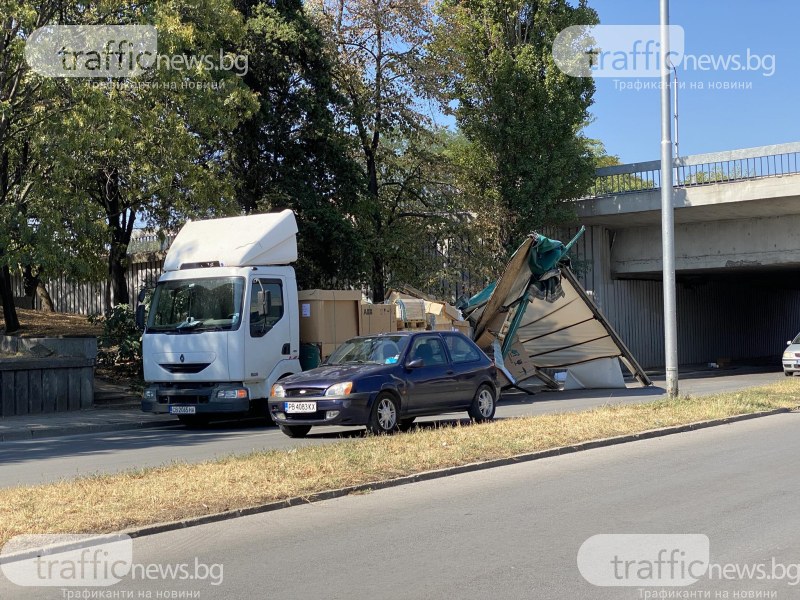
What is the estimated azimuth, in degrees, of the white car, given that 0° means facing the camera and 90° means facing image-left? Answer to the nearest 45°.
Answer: approximately 45°

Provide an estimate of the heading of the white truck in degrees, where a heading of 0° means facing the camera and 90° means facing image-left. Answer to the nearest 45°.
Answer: approximately 45°

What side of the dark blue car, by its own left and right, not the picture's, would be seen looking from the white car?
back

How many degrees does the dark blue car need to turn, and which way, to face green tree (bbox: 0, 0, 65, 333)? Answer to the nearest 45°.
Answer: approximately 90° to its right

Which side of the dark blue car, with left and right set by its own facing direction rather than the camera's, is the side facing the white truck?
right

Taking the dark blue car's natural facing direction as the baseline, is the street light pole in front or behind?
behind

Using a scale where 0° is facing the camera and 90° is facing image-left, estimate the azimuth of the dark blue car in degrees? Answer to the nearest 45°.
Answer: approximately 45°
